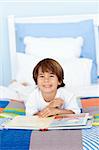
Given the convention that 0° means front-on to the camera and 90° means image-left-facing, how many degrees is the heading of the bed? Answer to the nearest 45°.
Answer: approximately 0°
